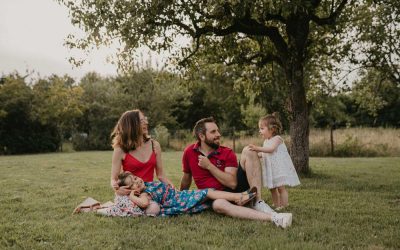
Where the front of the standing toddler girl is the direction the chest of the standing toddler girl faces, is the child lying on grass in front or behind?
in front

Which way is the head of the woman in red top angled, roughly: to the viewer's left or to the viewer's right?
to the viewer's right

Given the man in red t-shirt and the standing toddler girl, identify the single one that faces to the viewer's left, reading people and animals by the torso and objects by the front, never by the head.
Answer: the standing toddler girl

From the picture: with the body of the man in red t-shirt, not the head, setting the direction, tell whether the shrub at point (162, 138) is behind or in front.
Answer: behind

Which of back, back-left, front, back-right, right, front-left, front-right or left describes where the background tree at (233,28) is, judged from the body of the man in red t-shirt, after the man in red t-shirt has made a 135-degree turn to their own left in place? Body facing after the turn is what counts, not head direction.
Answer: front

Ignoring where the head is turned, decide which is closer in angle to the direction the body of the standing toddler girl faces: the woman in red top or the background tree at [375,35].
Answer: the woman in red top

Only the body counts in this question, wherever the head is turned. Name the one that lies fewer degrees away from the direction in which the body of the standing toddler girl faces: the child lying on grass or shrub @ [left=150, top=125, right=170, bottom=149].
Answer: the child lying on grass

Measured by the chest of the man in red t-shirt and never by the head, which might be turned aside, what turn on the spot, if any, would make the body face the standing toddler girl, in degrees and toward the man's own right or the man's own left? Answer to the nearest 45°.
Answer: approximately 90° to the man's own left

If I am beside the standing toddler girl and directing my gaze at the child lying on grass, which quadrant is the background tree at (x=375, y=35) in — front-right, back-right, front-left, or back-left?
back-right

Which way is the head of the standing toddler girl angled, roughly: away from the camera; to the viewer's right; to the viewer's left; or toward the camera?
to the viewer's left

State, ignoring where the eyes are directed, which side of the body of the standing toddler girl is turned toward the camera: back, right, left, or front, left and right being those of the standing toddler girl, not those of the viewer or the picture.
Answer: left

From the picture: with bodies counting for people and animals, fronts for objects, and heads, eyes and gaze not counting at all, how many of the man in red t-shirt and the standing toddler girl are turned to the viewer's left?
1

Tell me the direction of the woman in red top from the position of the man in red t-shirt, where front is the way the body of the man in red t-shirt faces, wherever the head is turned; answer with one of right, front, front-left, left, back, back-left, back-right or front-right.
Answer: back-right

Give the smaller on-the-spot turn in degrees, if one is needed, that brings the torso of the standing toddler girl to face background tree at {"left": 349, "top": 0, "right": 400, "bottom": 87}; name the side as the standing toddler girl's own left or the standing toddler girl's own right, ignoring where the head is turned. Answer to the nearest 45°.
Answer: approximately 135° to the standing toddler girl's own right
